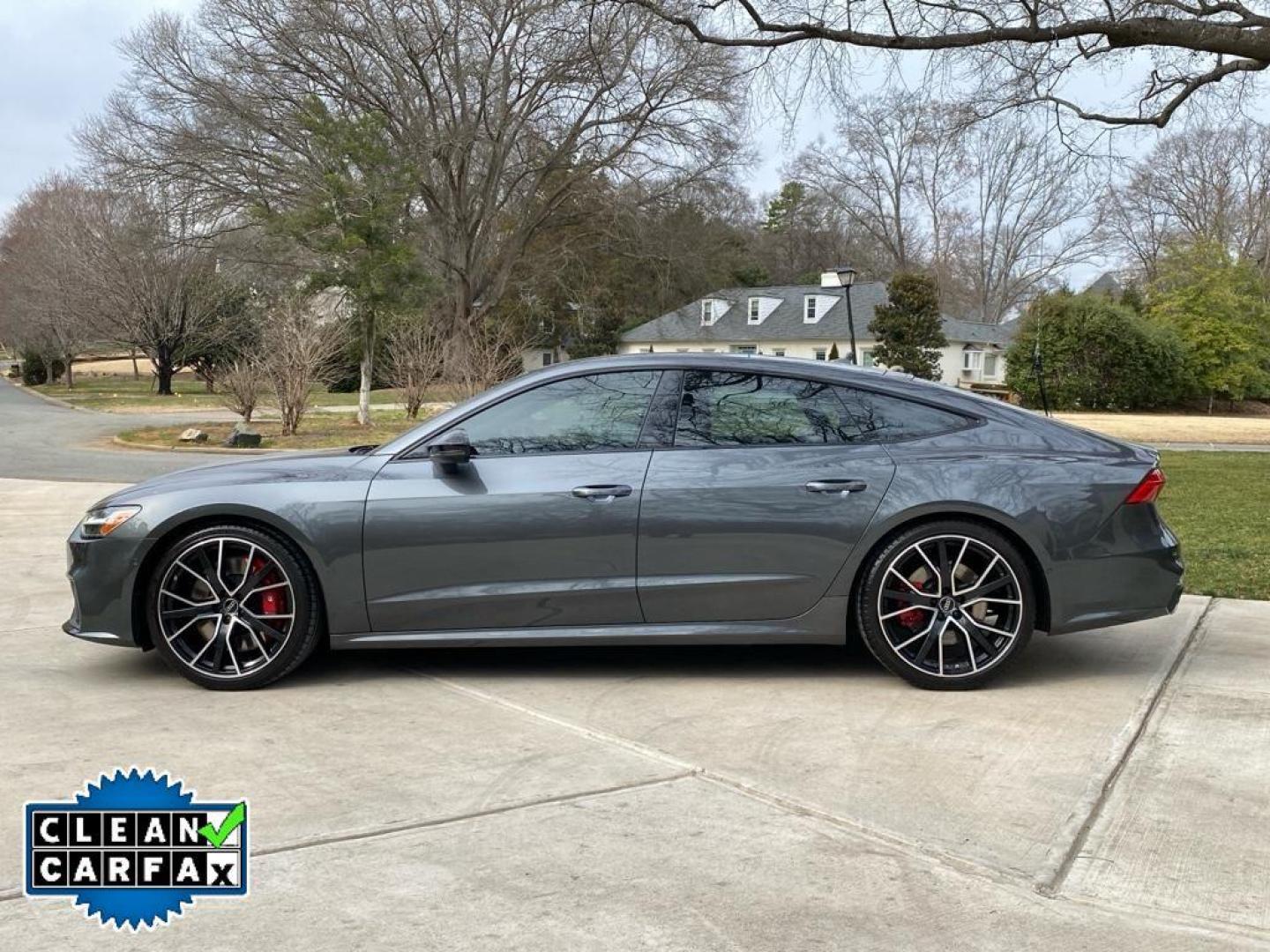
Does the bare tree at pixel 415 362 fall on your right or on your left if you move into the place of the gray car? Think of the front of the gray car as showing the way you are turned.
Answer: on your right

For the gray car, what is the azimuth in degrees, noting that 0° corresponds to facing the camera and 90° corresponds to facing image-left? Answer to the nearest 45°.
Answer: approximately 90°

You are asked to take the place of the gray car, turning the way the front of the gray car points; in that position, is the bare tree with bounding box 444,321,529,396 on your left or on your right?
on your right

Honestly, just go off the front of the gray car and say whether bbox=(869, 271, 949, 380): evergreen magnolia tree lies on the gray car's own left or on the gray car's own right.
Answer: on the gray car's own right

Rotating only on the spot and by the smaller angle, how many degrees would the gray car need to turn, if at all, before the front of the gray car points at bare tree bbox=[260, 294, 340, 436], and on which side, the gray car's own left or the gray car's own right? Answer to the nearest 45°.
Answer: approximately 90° to the gray car's own right

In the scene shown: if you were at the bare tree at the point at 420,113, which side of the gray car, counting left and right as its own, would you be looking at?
right

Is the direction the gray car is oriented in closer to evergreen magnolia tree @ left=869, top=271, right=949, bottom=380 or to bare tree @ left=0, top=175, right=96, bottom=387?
the bare tree
